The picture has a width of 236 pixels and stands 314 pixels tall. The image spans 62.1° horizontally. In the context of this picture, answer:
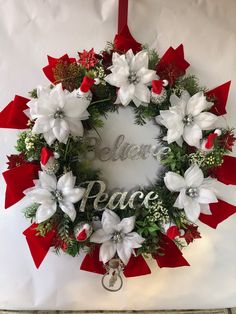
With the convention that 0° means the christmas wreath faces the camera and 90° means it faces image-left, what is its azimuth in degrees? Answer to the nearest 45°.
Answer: approximately 0°
